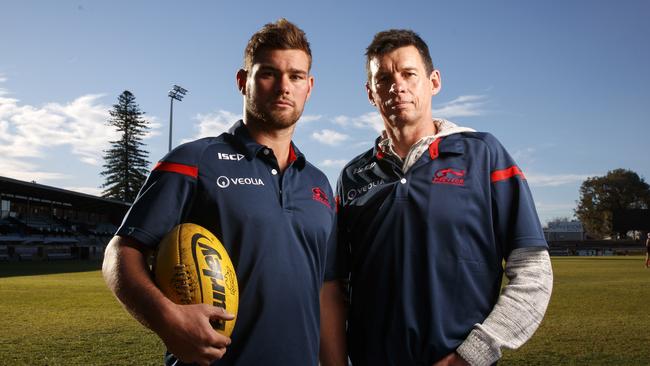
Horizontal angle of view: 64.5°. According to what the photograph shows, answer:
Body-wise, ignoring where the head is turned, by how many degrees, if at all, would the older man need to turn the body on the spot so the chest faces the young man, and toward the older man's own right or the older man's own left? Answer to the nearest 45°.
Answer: approximately 45° to the older man's own right

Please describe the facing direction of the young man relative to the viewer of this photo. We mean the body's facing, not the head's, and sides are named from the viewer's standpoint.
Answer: facing the viewer and to the right of the viewer

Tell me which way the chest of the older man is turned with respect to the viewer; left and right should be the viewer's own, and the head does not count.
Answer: facing the viewer and to the left of the viewer

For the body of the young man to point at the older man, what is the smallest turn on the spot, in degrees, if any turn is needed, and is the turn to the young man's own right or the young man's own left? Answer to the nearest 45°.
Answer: approximately 45° to the young man's own left

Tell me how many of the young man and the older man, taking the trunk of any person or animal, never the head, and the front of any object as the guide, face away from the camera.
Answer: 0
